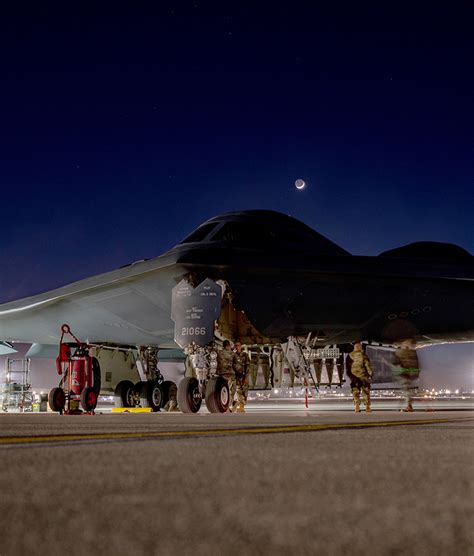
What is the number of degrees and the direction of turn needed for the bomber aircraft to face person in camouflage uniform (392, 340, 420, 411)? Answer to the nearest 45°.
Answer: approximately 135° to its left

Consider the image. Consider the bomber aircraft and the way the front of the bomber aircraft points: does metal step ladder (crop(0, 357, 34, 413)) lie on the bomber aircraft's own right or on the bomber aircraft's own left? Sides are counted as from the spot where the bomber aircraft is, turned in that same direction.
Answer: on the bomber aircraft's own right

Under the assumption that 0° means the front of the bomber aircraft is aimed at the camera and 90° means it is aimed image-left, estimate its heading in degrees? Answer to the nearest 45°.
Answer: approximately 45°
